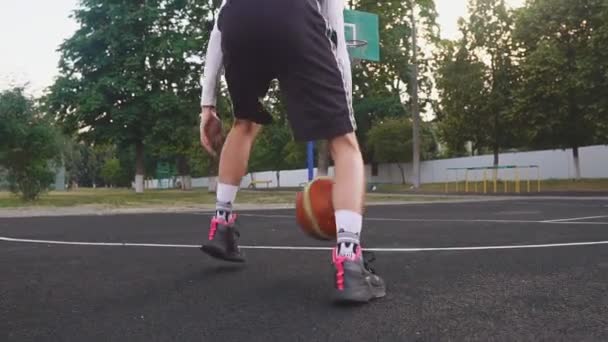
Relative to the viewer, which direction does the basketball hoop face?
toward the camera

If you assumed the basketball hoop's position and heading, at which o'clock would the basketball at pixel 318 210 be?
The basketball is roughly at 12 o'clock from the basketball hoop.

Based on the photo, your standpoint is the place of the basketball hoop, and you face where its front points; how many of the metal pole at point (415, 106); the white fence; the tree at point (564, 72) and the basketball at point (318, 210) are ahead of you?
1

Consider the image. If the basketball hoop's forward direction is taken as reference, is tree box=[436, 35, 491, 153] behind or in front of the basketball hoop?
behind

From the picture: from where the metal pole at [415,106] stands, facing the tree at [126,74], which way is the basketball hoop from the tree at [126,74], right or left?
left

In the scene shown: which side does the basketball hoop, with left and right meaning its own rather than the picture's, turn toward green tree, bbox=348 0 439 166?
back

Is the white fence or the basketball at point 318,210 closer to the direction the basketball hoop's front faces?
the basketball

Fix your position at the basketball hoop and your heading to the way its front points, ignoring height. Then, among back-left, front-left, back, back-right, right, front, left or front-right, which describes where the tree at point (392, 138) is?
back

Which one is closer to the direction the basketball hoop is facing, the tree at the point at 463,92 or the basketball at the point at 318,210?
the basketball

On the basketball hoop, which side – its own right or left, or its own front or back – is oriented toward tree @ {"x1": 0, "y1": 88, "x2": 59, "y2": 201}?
right
